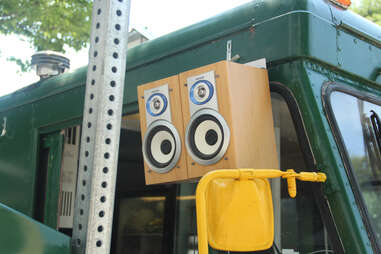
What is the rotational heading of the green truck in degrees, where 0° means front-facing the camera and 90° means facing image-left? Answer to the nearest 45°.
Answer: approximately 315°

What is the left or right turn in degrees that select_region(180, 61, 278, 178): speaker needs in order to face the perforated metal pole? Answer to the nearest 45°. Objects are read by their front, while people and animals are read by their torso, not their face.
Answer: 0° — it already faces it

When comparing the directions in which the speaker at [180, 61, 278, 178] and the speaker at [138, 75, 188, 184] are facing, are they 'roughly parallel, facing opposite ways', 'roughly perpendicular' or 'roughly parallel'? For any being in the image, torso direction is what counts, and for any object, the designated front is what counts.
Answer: roughly parallel

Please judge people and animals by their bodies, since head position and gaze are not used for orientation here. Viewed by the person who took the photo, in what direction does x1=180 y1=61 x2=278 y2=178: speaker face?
facing the viewer and to the left of the viewer

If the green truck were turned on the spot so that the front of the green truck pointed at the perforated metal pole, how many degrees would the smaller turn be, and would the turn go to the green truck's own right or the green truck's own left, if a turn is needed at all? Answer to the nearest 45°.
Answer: approximately 90° to the green truck's own right

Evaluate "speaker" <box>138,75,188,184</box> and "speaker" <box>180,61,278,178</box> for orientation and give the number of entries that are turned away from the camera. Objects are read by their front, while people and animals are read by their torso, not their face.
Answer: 0
